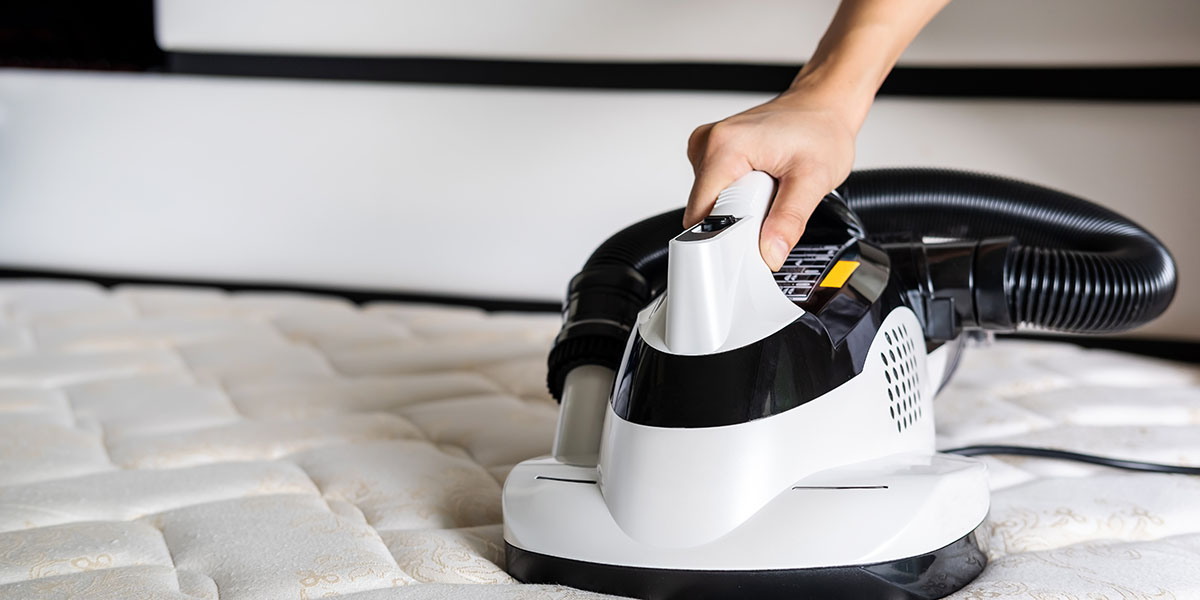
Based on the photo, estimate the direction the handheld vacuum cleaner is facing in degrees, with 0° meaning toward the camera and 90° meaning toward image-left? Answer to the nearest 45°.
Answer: approximately 45°
